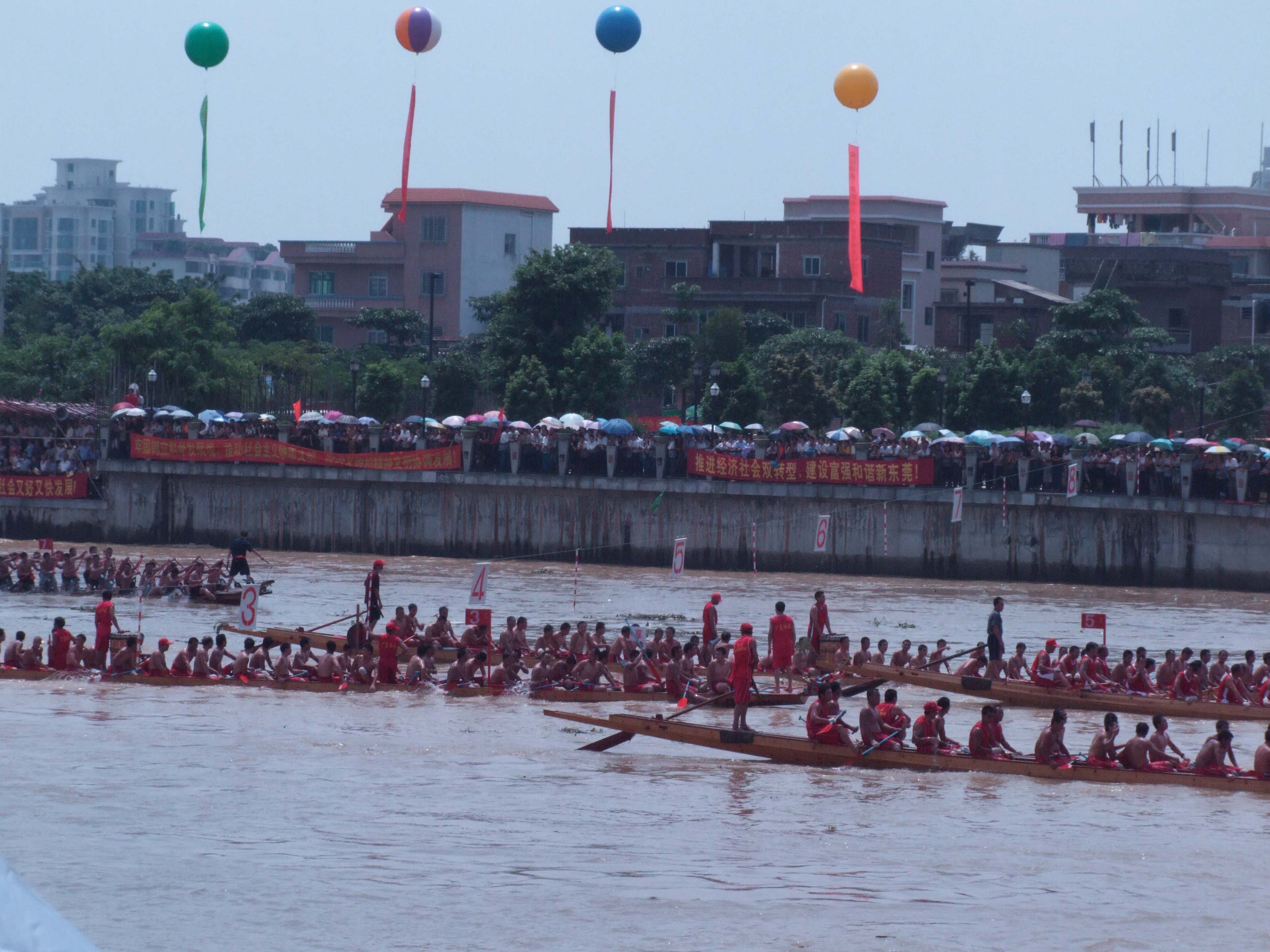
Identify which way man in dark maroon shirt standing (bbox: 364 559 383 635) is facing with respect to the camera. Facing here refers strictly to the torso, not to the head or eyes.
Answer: to the viewer's right

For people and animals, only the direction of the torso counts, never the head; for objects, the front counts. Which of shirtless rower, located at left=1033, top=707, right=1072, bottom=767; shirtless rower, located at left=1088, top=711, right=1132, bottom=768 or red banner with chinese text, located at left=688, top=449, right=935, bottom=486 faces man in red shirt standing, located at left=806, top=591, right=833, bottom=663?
the red banner with chinese text

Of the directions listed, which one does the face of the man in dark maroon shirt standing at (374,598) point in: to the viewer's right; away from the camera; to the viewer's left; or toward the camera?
to the viewer's right

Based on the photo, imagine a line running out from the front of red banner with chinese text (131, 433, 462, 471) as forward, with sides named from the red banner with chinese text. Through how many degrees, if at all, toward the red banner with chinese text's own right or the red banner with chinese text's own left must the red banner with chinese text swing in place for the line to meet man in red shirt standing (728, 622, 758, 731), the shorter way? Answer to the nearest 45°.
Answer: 0° — it already faces them

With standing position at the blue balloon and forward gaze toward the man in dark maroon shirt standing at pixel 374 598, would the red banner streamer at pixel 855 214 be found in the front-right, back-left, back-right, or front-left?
back-left

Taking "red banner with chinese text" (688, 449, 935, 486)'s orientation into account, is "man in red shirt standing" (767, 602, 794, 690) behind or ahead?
ahead

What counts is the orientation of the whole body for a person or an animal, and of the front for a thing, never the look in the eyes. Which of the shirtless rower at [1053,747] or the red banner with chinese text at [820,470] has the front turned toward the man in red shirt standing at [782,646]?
the red banner with chinese text

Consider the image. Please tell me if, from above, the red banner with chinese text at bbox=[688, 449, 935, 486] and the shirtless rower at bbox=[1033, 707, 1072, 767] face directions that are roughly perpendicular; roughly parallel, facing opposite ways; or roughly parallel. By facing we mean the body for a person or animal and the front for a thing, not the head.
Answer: roughly perpendicular

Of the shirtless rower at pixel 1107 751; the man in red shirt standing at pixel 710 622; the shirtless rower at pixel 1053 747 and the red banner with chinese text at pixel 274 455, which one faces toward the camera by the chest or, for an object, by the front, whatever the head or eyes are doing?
the red banner with chinese text

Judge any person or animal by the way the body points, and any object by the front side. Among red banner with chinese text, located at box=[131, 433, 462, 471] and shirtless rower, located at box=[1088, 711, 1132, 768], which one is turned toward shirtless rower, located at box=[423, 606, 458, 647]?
the red banner with chinese text
